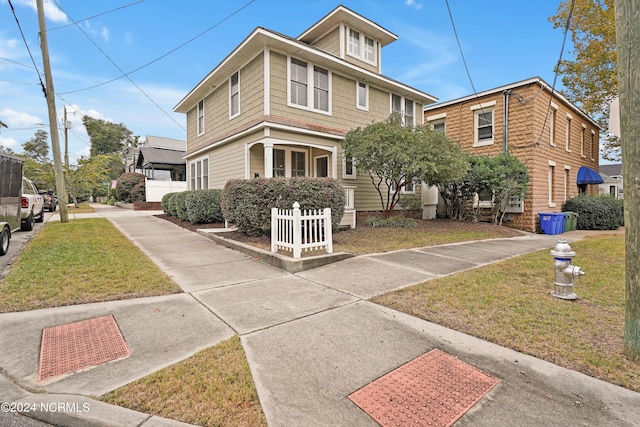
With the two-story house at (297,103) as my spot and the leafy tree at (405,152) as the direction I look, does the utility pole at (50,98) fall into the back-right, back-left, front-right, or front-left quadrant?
back-right

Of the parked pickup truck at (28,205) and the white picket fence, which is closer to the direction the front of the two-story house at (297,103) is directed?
the white picket fence

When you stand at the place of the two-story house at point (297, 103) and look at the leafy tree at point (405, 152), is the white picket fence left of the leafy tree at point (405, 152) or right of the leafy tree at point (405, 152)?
right

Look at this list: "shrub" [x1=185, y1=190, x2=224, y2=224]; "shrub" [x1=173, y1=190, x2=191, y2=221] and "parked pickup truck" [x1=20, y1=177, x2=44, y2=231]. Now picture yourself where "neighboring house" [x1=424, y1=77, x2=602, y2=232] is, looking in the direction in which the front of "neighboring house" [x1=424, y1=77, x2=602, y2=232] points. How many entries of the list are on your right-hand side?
3

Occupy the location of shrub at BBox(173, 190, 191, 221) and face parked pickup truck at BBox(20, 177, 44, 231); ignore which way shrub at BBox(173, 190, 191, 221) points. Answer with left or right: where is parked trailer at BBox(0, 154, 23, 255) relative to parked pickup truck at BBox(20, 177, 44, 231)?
left

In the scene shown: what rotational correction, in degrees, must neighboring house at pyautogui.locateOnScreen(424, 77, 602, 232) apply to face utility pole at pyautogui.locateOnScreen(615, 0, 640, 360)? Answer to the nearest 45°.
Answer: approximately 45° to its right
